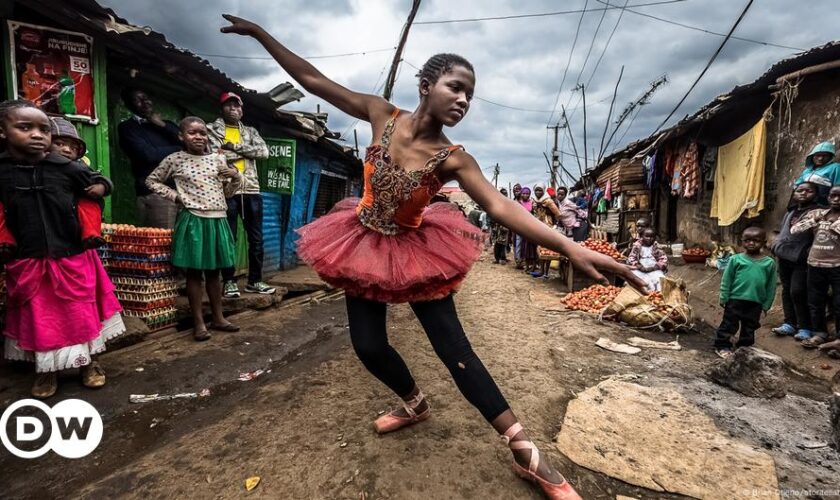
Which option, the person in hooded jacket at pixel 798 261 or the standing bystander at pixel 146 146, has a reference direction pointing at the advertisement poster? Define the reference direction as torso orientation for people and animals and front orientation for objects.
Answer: the person in hooded jacket

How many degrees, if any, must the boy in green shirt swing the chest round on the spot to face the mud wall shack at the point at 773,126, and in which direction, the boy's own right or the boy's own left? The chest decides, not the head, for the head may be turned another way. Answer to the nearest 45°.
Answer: approximately 180°

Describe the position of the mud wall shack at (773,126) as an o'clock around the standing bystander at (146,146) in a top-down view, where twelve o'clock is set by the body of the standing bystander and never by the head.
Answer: The mud wall shack is roughly at 11 o'clock from the standing bystander.

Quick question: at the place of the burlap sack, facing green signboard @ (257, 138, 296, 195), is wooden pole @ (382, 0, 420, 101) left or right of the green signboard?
right

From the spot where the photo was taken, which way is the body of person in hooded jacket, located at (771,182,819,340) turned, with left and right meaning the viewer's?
facing the viewer and to the left of the viewer

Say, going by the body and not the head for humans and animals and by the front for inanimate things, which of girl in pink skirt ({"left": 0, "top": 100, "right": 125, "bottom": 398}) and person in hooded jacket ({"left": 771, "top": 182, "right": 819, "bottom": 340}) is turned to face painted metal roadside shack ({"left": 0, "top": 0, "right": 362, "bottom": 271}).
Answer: the person in hooded jacket

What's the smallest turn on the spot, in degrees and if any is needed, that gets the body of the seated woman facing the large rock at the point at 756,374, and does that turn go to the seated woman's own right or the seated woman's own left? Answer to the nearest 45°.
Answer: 0° — they already face it

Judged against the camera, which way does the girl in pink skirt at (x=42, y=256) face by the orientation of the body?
toward the camera

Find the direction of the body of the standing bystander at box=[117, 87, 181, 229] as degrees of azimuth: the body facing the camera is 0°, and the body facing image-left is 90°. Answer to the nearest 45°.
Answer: approximately 315°

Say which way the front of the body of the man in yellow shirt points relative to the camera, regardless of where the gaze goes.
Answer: toward the camera

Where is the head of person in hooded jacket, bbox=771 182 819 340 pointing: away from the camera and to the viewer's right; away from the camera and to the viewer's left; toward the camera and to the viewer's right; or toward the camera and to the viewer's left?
toward the camera and to the viewer's left

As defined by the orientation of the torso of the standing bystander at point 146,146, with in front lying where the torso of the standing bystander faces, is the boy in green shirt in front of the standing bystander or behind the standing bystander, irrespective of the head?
in front

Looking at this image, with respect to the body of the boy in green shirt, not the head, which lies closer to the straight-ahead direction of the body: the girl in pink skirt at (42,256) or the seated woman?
the girl in pink skirt

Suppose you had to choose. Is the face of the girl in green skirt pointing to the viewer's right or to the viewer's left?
to the viewer's right

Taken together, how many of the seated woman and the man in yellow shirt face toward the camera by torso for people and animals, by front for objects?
2
